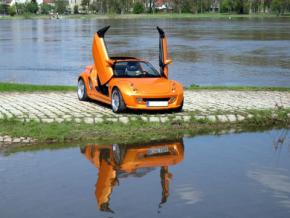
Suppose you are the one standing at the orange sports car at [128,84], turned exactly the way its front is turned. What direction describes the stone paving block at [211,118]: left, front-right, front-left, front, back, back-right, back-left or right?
front

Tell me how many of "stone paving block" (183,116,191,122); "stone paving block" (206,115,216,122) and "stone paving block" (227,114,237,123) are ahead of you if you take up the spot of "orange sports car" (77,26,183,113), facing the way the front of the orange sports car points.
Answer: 3

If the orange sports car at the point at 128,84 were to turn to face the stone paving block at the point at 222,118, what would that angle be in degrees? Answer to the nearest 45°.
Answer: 0° — it already faces it

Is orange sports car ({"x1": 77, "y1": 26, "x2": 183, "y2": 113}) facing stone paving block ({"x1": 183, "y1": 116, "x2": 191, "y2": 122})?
yes

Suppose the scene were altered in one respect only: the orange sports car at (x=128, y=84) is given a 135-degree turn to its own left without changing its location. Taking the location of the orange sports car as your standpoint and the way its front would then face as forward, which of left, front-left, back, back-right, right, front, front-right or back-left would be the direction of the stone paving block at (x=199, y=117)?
back-right

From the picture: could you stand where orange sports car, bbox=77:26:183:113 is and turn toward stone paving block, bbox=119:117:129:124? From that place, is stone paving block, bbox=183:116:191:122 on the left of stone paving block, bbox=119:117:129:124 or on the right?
left

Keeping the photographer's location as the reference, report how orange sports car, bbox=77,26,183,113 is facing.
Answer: facing the viewer and to the right of the viewer

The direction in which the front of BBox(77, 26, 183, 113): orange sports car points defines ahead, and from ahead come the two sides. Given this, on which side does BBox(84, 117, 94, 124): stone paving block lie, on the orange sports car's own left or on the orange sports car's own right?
on the orange sports car's own right

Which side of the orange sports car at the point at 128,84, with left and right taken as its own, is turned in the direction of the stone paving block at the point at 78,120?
right

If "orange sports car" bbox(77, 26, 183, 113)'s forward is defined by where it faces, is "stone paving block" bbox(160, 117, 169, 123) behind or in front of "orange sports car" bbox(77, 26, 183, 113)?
in front
